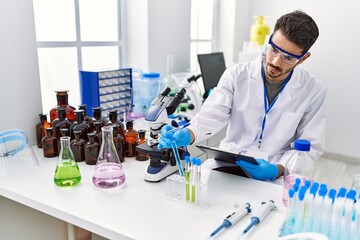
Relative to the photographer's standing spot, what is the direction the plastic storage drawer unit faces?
facing the viewer and to the right of the viewer

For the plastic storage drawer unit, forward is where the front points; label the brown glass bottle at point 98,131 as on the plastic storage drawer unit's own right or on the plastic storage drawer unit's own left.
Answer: on the plastic storage drawer unit's own right

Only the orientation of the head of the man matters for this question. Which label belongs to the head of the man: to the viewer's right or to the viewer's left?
to the viewer's left

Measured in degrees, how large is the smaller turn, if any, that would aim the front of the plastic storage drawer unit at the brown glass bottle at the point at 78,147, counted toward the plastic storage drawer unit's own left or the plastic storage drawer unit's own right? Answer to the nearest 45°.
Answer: approximately 45° to the plastic storage drawer unit's own right

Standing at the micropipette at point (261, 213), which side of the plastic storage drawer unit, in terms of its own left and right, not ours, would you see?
front

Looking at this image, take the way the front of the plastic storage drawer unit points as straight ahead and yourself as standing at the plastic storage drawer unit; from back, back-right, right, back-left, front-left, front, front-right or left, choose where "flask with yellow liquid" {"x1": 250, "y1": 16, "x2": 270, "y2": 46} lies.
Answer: left

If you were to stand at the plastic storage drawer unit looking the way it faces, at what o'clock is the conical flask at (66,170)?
The conical flask is roughly at 2 o'clock from the plastic storage drawer unit.
